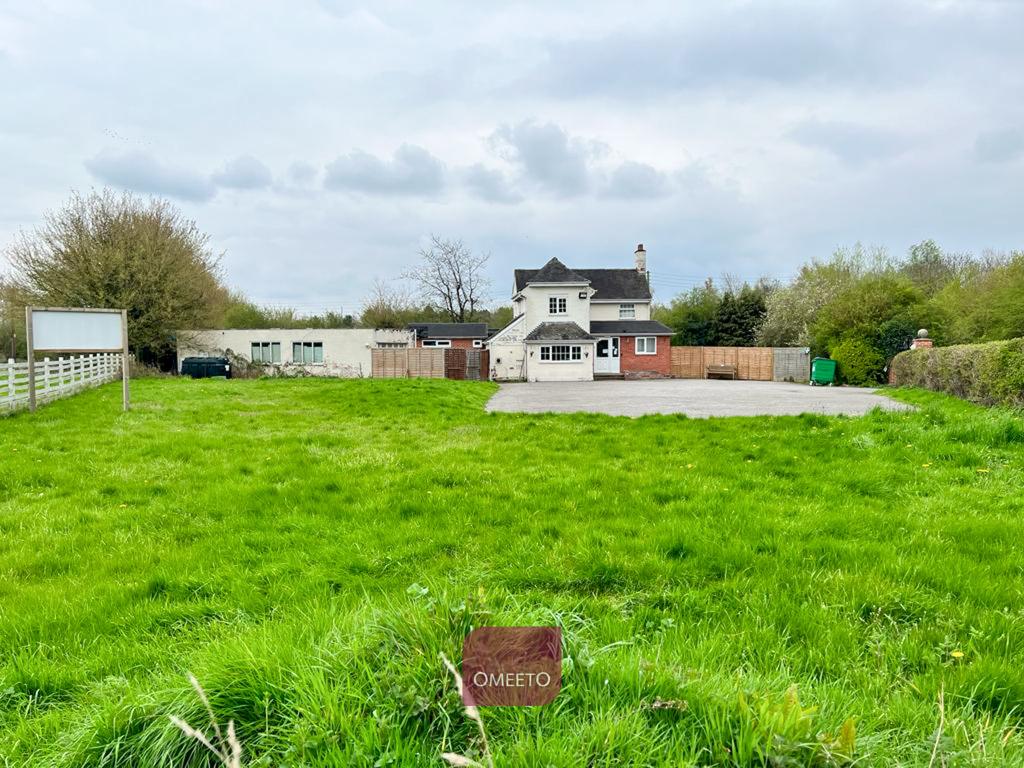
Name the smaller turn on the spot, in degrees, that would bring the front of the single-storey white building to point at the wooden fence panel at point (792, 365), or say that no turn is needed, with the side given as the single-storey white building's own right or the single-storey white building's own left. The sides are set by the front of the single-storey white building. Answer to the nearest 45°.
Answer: approximately 45° to the single-storey white building's own left

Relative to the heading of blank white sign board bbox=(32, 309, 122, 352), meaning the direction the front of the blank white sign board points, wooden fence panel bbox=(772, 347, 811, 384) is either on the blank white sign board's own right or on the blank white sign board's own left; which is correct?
on the blank white sign board's own left

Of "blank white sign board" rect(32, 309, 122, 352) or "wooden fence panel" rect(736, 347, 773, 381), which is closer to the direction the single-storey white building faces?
the blank white sign board
